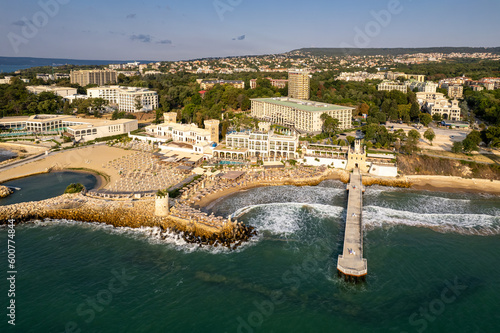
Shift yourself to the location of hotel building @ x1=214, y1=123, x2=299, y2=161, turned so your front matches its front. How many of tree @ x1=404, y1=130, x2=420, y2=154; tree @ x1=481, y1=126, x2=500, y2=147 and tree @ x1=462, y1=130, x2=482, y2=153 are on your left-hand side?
3

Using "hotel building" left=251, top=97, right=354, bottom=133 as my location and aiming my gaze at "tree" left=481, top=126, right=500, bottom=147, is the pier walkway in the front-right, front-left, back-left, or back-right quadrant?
front-right

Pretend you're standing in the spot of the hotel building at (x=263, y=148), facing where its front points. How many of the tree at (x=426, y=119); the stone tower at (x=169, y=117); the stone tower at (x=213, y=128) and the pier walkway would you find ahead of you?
1

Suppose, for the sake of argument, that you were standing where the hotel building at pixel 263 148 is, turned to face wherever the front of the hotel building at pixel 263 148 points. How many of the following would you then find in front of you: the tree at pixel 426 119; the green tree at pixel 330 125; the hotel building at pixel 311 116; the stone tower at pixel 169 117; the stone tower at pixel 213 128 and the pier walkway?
1

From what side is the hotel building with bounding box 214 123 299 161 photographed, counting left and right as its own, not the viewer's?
front

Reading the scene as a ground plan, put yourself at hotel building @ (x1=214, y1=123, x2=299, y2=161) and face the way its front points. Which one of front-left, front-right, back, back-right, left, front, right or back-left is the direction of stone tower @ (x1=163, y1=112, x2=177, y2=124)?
back-right

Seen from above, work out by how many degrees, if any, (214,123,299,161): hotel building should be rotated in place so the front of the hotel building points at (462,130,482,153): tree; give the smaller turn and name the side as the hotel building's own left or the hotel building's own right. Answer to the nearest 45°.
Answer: approximately 90° to the hotel building's own left

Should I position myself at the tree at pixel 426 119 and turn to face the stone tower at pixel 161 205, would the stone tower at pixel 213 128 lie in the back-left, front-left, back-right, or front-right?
front-right

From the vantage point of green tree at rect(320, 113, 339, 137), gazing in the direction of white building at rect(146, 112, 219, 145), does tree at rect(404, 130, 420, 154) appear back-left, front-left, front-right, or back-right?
back-left

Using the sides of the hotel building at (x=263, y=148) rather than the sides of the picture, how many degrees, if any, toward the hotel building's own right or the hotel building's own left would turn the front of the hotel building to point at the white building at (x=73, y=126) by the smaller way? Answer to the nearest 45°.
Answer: approximately 135° to the hotel building's own right

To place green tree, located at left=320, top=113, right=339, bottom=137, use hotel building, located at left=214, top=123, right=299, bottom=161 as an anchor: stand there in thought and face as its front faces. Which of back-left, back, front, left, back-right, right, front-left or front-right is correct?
back-left

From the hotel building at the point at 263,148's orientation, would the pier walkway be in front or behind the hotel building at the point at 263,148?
in front

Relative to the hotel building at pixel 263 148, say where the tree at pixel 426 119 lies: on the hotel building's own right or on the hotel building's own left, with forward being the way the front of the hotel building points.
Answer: on the hotel building's own left

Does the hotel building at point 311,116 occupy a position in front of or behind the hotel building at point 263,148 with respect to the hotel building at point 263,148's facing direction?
behind

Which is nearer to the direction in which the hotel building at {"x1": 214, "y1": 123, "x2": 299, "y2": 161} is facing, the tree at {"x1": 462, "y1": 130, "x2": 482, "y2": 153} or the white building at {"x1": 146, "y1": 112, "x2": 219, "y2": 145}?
the tree

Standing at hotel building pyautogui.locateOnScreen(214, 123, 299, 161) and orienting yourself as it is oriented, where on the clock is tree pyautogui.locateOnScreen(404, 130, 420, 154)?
The tree is roughly at 9 o'clock from the hotel building.

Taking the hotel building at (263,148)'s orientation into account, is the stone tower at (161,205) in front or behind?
in front

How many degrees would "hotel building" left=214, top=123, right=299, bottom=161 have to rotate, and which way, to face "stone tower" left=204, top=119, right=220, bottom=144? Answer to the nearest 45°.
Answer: approximately 135° to its right
